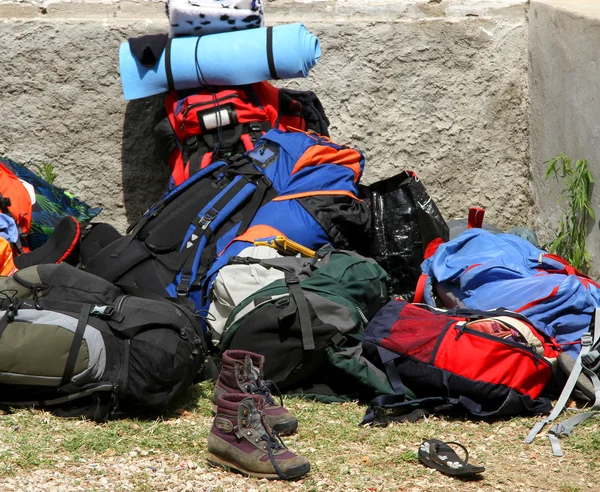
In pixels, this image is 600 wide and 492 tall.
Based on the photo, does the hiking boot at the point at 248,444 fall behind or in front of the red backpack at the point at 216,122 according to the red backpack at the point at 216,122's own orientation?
in front

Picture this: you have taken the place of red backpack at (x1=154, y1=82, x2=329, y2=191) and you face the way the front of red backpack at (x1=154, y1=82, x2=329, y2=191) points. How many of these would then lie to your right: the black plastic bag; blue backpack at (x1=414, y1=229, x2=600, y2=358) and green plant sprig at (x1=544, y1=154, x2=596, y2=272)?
0

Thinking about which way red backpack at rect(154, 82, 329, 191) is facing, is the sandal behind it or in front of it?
in front

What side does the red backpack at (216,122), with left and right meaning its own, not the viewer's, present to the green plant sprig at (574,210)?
left

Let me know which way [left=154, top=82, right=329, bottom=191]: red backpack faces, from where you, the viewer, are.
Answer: facing the viewer

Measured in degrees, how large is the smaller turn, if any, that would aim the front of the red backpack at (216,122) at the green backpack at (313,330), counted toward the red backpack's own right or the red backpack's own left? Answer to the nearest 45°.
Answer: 0° — it already faces it

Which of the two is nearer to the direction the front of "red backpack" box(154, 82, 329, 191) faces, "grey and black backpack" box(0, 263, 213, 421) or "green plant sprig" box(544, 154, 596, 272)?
the grey and black backpack

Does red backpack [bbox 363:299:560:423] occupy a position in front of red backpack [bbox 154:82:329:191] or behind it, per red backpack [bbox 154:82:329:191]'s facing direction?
in front

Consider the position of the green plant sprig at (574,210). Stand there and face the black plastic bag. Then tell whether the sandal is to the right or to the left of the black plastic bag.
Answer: left

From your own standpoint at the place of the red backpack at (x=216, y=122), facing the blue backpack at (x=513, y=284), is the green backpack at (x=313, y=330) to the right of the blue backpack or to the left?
right

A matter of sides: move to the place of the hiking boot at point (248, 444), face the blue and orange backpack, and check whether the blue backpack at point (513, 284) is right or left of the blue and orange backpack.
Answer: right

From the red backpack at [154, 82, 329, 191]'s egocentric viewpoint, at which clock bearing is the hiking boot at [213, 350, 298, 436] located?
The hiking boot is roughly at 12 o'clock from the red backpack.

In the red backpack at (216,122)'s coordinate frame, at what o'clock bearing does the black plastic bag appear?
The black plastic bag is roughly at 10 o'clock from the red backpack.
